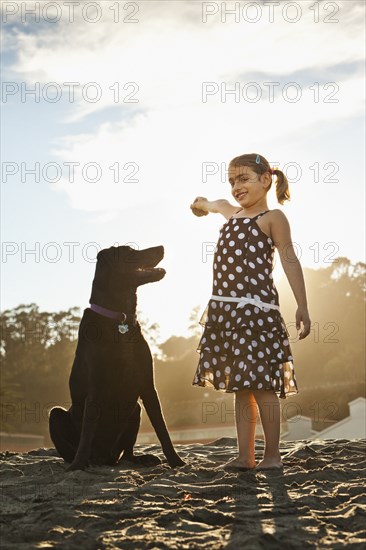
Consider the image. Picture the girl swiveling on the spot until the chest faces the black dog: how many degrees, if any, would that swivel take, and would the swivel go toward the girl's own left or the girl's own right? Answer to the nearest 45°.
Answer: approximately 45° to the girl's own right

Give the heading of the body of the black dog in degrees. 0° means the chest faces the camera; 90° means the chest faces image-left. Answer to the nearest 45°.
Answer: approximately 315°

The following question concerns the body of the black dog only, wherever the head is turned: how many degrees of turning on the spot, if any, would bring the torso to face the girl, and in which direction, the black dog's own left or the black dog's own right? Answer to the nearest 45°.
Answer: approximately 45° to the black dog's own left

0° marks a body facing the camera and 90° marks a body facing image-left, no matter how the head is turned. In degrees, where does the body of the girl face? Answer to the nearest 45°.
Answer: approximately 45°
